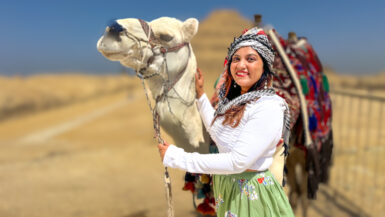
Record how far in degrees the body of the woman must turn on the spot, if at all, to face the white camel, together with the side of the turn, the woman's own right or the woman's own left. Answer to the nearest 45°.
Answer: approximately 90° to the woman's own right

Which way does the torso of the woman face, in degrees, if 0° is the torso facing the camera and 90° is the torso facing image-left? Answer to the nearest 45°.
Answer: approximately 45°

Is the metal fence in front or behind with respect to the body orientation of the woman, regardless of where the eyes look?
behind
